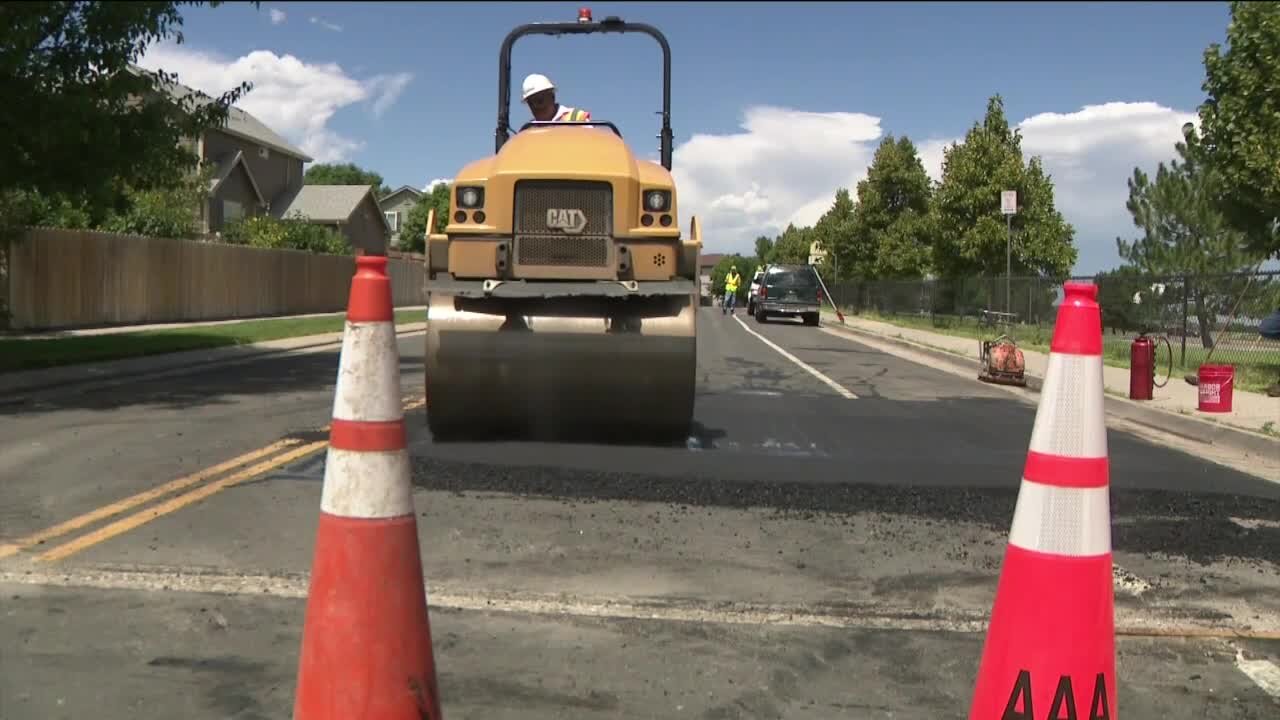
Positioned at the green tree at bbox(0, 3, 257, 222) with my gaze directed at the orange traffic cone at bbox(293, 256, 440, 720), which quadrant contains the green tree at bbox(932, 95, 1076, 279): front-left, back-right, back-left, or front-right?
back-left

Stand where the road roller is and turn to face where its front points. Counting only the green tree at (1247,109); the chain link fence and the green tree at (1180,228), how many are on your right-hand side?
0

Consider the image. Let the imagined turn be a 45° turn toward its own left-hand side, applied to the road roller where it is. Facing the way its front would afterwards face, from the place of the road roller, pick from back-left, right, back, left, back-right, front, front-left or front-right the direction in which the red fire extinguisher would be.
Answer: left

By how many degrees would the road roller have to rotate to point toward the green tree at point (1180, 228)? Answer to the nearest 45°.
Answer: approximately 135° to its left

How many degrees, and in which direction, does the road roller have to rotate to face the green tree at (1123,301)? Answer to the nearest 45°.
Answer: approximately 135° to its left

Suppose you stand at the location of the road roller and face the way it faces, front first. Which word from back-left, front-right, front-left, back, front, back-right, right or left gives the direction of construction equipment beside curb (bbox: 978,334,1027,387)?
back-left

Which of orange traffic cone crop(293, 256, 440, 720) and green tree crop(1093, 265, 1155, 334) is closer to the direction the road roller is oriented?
the orange traffic cone

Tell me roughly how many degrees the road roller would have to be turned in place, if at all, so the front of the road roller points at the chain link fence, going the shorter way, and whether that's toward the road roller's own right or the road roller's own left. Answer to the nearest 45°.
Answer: approximately 135° to the road roller's own left

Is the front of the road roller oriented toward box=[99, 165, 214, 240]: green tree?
no

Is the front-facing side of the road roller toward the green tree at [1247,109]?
no

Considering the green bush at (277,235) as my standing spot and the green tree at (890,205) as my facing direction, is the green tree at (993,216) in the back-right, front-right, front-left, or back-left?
front-right

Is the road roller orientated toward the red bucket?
no

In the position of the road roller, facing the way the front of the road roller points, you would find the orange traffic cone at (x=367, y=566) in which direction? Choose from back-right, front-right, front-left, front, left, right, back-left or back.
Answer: front

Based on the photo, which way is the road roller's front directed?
toward the camera
